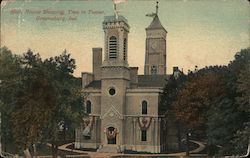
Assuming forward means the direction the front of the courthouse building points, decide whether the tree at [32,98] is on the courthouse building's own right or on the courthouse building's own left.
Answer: on the courthouse building's own right

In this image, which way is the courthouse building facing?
toward the camera

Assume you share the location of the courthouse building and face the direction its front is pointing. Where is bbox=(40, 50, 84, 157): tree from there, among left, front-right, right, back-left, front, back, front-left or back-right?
right

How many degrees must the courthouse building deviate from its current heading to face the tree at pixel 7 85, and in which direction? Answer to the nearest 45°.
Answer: approximately 90° to its right
